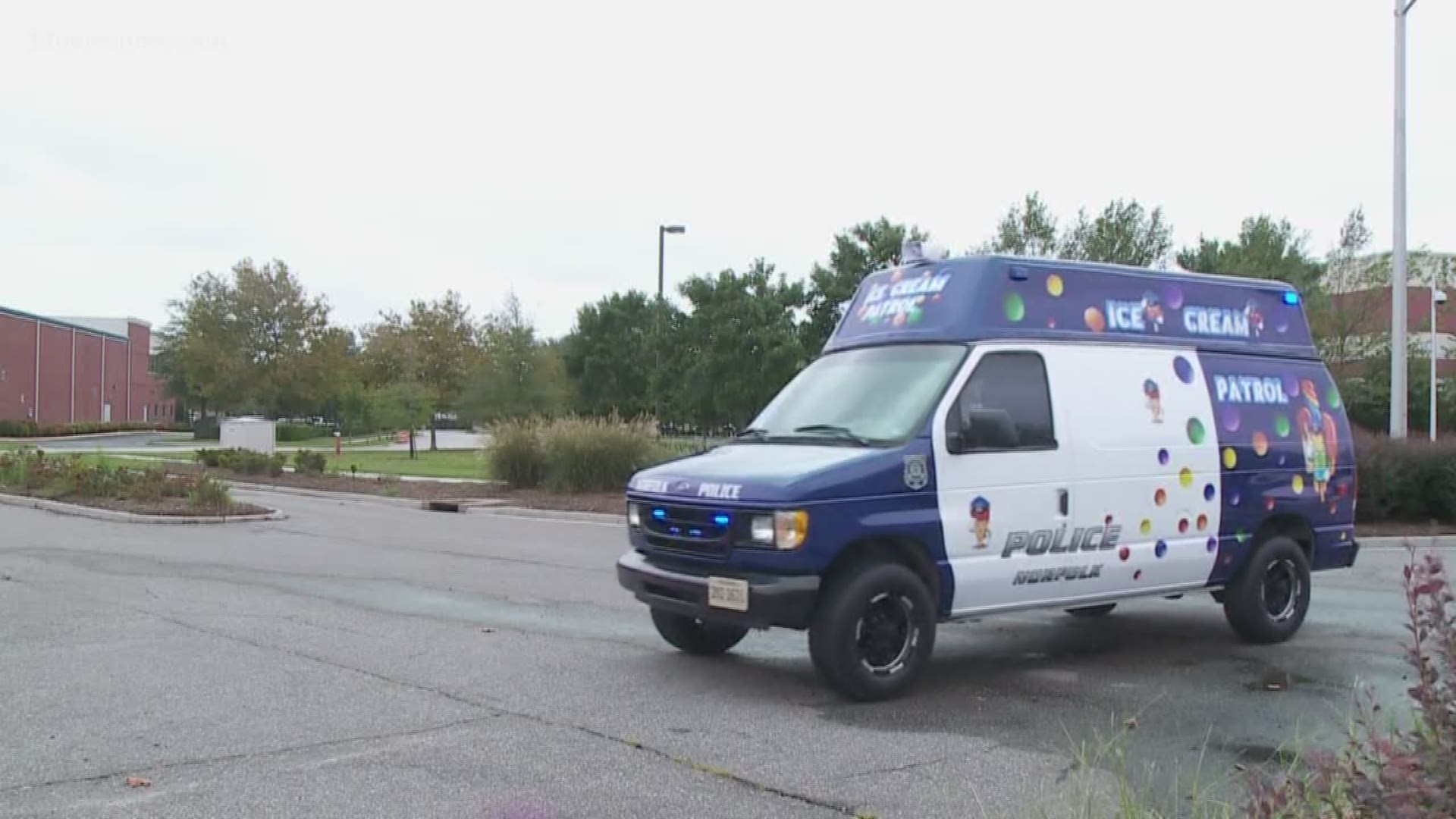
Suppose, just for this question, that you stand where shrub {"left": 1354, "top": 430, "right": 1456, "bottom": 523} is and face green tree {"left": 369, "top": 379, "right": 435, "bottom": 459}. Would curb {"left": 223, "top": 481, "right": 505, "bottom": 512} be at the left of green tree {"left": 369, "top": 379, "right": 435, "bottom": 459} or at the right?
left

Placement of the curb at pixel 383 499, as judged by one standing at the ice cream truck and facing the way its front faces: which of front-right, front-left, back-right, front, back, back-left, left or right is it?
right

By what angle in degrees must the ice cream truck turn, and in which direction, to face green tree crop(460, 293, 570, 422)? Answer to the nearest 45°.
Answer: approximately 90° to its right

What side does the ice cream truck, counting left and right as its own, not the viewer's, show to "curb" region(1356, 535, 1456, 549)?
back

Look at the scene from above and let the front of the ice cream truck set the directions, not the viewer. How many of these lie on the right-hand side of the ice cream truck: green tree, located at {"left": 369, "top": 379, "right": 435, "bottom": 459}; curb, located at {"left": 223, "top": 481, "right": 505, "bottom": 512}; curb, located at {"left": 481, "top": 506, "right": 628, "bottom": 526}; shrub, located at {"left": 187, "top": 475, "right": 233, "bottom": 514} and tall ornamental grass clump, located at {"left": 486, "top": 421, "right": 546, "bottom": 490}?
5

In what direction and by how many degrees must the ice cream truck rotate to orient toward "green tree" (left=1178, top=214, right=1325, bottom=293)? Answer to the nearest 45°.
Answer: approximately 135° to its right

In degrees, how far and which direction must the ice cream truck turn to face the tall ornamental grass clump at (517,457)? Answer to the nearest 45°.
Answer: approximately 90° to its right

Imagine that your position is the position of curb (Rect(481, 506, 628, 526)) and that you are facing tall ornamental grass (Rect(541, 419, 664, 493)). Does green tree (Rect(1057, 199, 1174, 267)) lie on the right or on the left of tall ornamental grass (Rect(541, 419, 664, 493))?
right

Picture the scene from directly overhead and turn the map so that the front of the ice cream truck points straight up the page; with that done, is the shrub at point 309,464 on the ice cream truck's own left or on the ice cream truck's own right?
on the ice cream truck's own right

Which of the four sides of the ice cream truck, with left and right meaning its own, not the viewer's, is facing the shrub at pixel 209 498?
right

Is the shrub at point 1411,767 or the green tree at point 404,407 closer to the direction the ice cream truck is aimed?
the shrub

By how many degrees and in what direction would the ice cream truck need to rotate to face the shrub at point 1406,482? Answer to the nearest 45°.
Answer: approximately 180°

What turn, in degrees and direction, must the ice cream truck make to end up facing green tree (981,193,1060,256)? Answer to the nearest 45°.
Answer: approximately 135° to its right

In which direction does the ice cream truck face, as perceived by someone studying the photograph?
facing the viewer and to the left of the viewer
